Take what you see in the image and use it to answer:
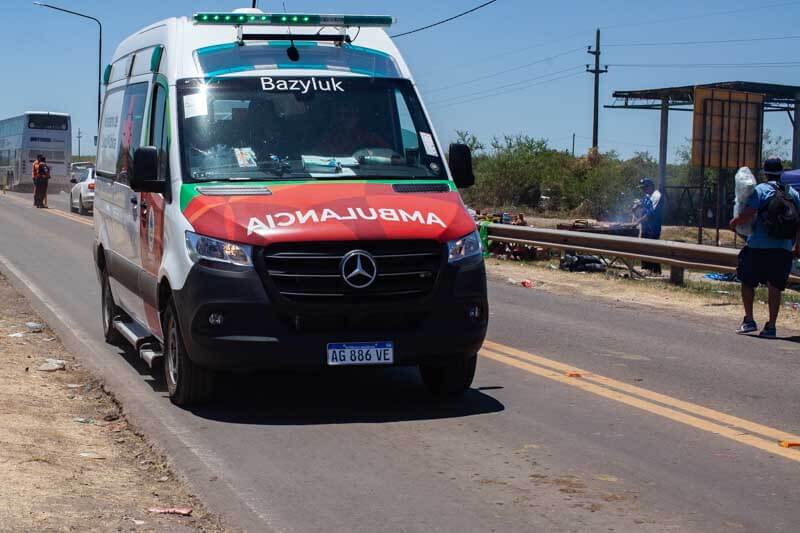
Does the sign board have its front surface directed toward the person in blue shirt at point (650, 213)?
no

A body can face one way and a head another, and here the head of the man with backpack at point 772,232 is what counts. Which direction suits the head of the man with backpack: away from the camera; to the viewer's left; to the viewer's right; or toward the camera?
away from the camera

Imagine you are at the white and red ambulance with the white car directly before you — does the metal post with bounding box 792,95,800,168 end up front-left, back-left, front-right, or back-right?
front-right

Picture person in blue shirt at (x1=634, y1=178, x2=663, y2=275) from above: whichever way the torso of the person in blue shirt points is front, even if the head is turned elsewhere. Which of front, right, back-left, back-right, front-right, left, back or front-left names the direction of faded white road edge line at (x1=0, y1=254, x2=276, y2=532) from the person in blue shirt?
left

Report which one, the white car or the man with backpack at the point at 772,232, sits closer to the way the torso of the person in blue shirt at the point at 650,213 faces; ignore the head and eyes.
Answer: the white car

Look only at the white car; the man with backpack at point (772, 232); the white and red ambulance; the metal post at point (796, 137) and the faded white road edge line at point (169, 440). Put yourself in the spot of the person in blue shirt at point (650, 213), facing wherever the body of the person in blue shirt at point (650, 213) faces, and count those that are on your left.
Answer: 3

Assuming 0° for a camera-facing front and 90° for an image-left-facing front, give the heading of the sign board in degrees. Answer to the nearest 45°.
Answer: approximately 180°

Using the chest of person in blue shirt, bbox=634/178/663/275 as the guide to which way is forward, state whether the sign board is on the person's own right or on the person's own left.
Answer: on the person's own right

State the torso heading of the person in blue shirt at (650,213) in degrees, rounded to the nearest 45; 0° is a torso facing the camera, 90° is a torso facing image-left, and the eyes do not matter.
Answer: approximately 90°
